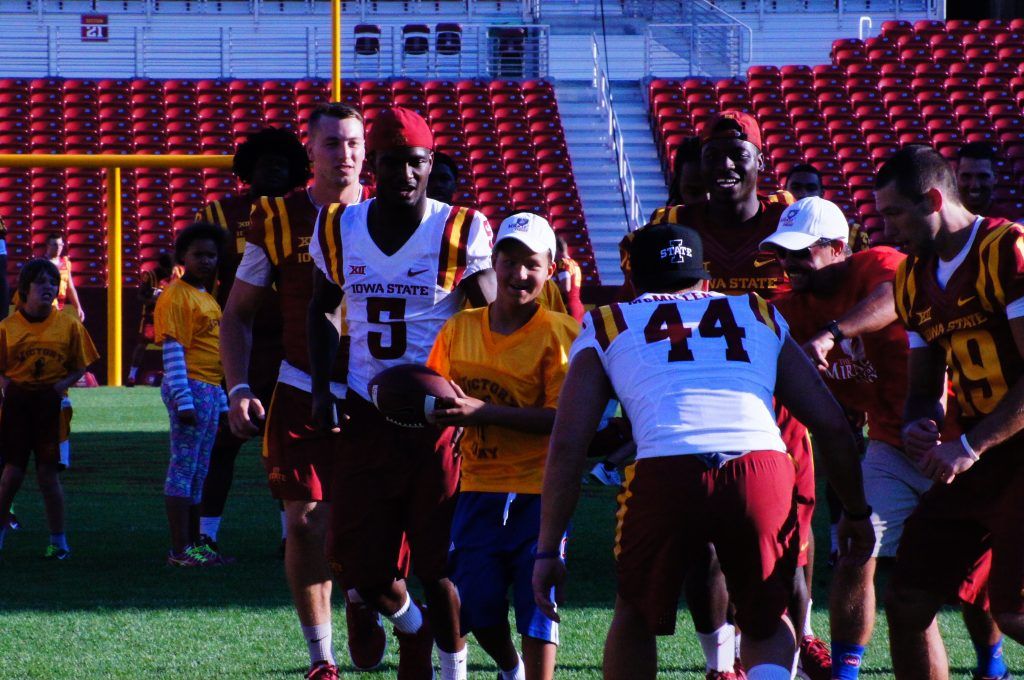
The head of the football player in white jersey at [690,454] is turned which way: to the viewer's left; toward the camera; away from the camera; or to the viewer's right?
away from the camera

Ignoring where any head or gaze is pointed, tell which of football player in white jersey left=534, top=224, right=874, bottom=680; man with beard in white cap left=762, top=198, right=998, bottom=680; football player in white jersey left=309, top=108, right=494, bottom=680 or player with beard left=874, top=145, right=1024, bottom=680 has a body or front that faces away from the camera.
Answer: football player in white jersey left=534, top=224, right=874, bottom=680

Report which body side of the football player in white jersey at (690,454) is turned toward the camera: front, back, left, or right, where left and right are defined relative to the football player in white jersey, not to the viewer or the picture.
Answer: back

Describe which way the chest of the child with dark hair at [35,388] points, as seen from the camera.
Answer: toward the camera

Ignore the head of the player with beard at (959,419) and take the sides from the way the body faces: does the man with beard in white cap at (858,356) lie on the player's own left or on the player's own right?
on the player's own right

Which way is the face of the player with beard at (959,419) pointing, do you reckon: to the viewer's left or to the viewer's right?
to the viewer's left

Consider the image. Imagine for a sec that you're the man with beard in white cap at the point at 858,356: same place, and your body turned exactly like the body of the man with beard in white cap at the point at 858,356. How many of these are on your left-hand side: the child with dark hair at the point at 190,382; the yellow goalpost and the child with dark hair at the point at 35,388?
0

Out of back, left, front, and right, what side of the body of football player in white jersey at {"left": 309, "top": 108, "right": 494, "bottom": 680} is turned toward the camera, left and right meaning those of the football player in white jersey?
front

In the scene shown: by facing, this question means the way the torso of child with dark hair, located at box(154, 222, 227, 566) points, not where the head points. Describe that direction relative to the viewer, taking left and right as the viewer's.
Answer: facing the viewer and to the right of the viewer

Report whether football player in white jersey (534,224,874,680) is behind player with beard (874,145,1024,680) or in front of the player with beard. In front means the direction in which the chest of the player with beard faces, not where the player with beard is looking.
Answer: in front

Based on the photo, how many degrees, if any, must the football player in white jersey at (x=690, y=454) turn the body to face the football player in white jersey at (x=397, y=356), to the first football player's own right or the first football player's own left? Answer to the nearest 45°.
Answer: approximately 45° to the first football player's own left

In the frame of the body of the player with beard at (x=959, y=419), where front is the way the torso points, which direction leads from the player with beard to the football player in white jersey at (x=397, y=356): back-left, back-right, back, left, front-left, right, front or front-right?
front-right

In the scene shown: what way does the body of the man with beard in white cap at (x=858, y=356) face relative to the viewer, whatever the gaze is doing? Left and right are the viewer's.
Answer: facing the viewer and to the left of the viewer

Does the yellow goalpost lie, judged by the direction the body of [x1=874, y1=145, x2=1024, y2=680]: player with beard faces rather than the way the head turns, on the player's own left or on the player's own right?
on the player's own right

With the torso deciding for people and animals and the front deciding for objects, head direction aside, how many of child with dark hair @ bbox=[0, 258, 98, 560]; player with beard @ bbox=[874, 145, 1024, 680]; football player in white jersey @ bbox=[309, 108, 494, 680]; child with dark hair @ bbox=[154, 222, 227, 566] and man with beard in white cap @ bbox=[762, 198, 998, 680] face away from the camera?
0

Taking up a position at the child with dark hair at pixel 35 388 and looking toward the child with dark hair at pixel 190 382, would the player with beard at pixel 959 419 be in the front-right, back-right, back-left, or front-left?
front-right

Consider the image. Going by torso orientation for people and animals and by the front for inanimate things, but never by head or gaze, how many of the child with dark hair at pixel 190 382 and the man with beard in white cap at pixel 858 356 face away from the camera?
0
